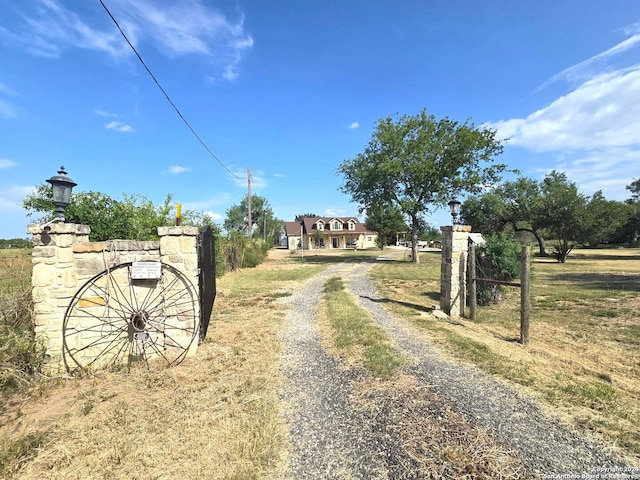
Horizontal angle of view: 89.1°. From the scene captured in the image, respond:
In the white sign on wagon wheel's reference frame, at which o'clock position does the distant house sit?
The distant house is roughly at 7 o'clock from the white sign on wagon wheel.

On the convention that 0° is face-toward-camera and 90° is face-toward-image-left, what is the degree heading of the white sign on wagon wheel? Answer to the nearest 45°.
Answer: approximately 0°

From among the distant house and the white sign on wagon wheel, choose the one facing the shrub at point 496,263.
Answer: the distant house

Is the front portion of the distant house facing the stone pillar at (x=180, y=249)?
yes

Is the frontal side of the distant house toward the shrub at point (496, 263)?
yes

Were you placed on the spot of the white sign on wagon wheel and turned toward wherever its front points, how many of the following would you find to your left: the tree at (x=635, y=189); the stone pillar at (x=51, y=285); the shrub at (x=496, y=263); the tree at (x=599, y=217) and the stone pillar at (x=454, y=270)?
4

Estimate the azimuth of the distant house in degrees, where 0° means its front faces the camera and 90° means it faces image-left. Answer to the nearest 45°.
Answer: approximately 0°

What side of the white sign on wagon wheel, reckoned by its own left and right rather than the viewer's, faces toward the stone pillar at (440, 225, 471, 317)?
left

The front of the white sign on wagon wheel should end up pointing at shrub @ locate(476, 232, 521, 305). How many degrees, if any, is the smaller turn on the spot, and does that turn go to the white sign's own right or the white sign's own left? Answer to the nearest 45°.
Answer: approximately 90° to the white sign's own left

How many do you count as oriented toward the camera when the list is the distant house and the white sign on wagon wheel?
2

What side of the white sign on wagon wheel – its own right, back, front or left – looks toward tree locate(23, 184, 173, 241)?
back

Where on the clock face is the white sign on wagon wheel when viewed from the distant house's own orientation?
The white sign on wagon wheel is roughly at 12 o'clock from the distant house.

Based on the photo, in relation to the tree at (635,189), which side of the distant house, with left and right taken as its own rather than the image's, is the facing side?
left
